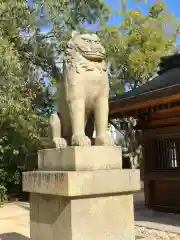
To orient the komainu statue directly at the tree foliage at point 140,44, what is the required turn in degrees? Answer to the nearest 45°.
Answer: approximately 135° to its left

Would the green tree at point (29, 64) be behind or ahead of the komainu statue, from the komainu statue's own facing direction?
behind
